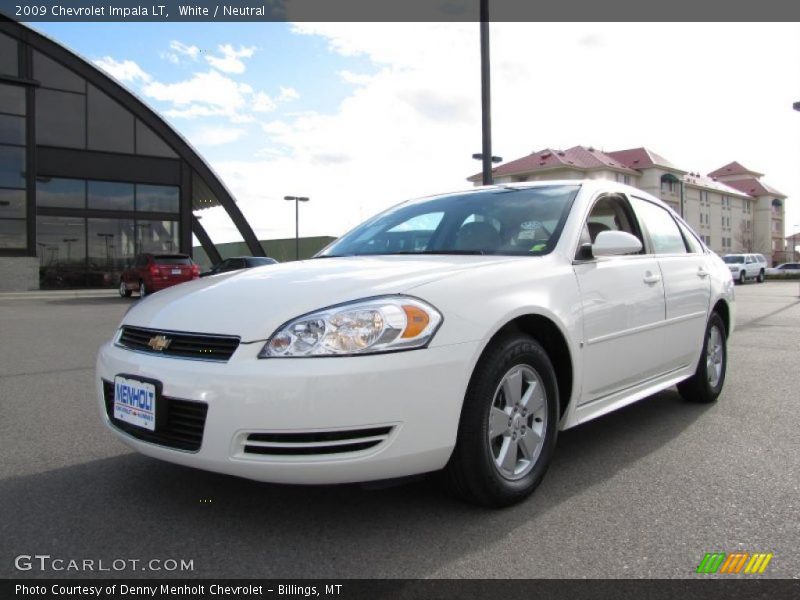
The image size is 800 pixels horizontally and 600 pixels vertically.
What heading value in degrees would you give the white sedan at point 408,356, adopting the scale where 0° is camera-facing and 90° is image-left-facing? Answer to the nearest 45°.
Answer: approximately 45°

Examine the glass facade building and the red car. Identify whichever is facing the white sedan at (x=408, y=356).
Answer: the glass facade building

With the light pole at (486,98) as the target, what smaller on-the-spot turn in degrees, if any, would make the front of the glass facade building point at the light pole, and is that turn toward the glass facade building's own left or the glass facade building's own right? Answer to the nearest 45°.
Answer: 0° — it already faces it

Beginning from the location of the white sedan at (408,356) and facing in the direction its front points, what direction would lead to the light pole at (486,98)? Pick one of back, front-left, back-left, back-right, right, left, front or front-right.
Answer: back-right

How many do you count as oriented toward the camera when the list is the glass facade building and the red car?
1

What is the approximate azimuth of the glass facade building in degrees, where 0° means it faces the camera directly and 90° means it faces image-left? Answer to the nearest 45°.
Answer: approximately 0°

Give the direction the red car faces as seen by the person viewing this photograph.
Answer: facing away from the viewer and to the left of the viewer
